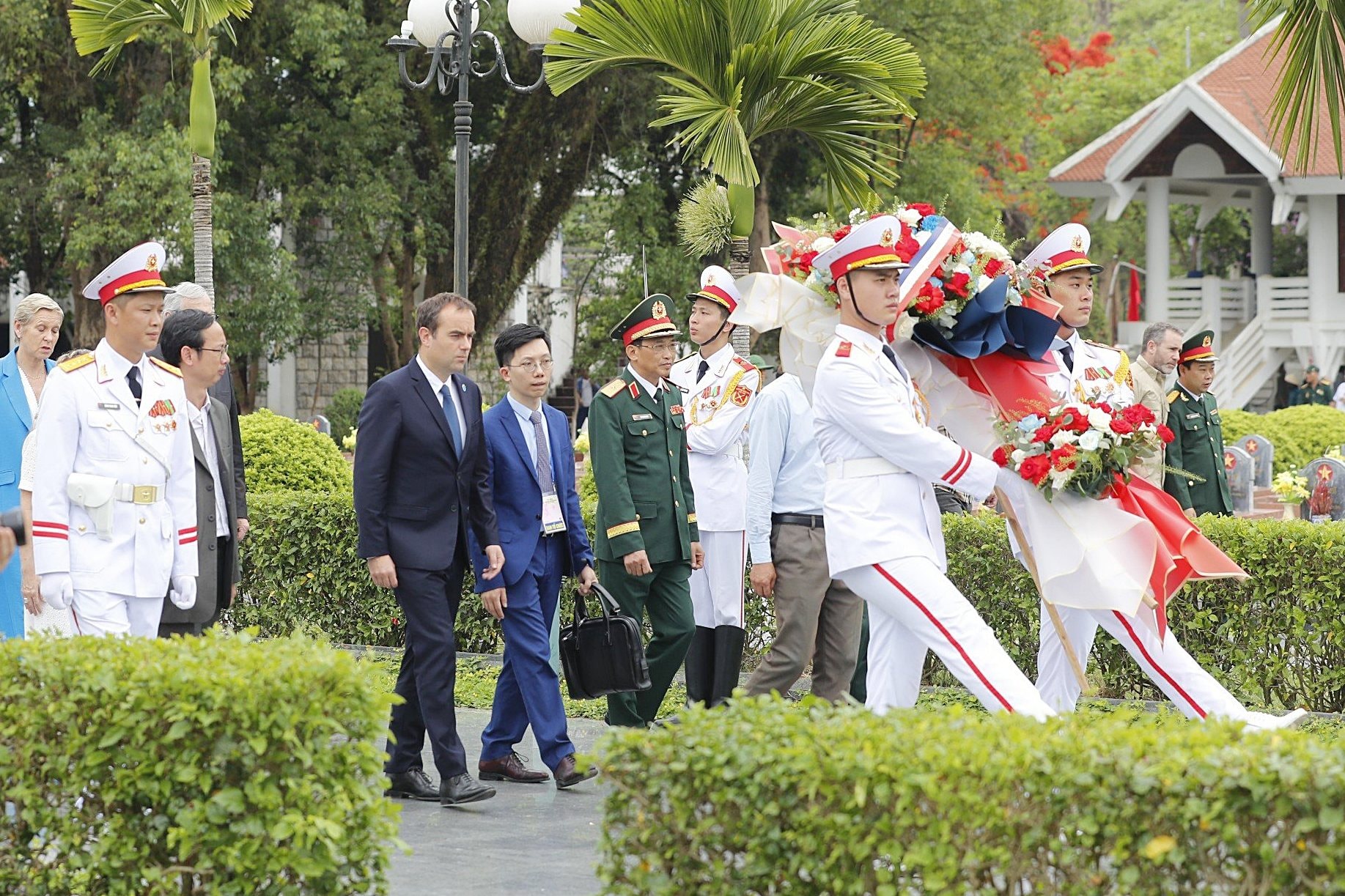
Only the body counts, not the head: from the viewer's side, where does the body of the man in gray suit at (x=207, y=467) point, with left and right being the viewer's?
facing the viewer and to the right of the viewer

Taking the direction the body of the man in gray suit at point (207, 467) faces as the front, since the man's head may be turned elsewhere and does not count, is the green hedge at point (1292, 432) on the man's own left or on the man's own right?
on the man's own left

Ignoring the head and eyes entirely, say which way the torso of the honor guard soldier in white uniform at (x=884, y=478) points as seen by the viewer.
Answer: to the viewer's right

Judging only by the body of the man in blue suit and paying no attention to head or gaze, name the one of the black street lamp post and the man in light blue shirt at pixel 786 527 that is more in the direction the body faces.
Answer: the man in light blue shirt

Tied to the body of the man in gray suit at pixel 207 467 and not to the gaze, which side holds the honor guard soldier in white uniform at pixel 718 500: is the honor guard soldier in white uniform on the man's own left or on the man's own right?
on the man's own left

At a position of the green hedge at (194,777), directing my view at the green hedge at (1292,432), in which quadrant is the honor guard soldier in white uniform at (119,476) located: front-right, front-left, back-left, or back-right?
front-left

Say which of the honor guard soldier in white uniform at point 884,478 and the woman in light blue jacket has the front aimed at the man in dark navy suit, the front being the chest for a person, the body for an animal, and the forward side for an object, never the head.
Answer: the woman in light blue jacket

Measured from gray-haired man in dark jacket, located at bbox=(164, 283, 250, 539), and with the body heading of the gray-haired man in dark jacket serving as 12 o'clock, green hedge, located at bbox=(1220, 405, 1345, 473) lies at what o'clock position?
The green hedge is roughly at 9 o'clock from the gray-haired man in dark jacket.

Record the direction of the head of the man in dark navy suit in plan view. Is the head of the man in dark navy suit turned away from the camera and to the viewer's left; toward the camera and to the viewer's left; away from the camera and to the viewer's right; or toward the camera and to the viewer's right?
toward the camera and to the viewer's right

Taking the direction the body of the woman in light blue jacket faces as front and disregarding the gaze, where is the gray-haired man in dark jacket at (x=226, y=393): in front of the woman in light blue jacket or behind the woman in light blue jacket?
in front

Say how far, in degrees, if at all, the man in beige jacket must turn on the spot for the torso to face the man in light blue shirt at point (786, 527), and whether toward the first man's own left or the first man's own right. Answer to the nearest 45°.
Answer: approximately 90° to the first man's own right

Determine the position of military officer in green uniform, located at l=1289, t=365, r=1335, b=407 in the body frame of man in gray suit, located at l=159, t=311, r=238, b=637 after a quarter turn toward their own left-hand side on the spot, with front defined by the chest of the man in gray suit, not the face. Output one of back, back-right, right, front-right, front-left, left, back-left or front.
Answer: front

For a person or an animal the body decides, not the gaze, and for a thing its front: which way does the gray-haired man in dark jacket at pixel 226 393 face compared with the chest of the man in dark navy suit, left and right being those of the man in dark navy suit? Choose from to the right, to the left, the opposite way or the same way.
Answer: the same way

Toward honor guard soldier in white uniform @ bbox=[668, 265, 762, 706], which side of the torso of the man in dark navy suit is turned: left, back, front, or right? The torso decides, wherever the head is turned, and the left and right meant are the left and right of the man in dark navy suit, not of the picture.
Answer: left

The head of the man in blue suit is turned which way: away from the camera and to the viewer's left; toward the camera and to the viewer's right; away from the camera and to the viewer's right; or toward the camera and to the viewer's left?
toward the camera and to the viewer's right

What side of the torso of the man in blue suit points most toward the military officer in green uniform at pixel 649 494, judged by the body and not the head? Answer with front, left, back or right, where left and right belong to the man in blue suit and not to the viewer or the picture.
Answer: left
